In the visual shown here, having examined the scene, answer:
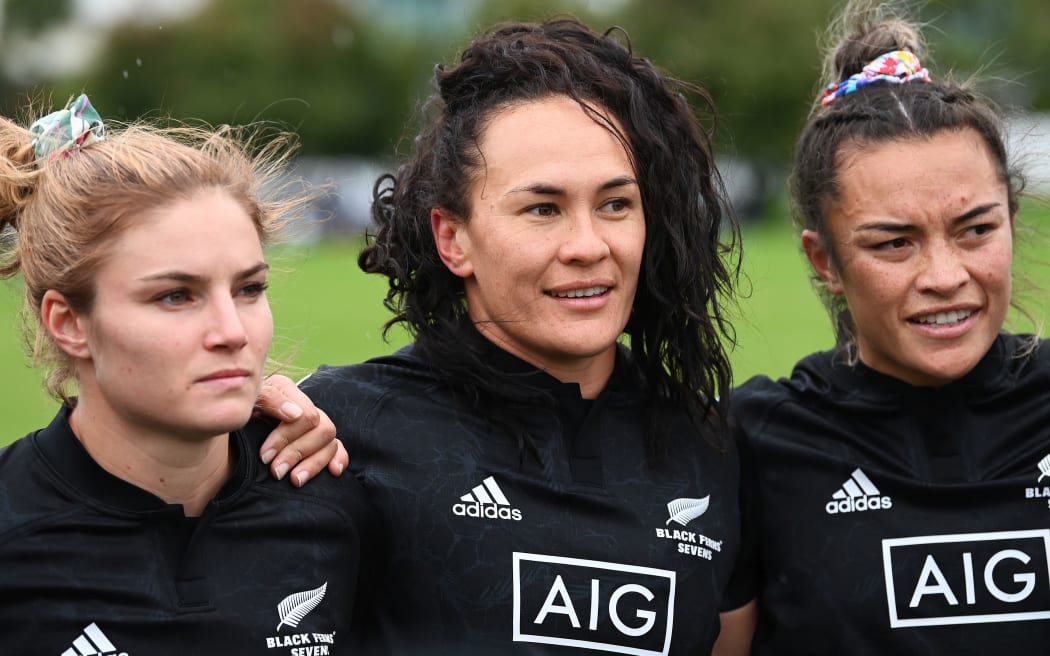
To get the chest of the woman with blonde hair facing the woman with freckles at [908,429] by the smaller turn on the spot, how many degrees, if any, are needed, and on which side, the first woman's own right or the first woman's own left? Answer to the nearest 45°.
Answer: approximately 45° to the first woman's own left

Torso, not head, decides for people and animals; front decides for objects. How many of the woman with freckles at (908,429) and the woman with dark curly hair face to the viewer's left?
0

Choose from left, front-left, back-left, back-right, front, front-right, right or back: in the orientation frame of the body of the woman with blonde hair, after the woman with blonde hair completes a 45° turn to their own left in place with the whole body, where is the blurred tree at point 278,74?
left

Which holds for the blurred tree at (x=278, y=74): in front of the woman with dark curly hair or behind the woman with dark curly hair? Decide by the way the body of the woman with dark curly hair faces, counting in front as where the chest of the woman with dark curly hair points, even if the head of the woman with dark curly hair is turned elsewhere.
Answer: behind

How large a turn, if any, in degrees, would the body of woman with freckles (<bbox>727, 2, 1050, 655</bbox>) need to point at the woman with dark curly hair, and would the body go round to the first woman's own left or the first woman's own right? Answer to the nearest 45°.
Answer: approximately 90° to the first woman's own right

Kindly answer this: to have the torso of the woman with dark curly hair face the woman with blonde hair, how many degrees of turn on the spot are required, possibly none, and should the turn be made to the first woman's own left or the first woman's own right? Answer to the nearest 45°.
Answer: approximately 90° to the first woman's own right

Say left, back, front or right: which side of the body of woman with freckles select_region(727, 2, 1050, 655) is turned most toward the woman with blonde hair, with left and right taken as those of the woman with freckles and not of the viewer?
right

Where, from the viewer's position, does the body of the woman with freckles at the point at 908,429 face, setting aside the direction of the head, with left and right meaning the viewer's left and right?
facing the viewer and to the right of the viewer

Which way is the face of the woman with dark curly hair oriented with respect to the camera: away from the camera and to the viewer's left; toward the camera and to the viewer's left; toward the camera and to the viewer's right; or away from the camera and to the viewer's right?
toward the camera and to the viewer's right

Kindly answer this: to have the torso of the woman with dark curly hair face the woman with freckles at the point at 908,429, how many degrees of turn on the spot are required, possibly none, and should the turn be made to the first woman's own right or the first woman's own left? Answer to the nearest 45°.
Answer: approximately 45° to the first woman's own left

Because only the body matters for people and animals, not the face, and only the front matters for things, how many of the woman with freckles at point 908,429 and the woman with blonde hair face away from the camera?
0

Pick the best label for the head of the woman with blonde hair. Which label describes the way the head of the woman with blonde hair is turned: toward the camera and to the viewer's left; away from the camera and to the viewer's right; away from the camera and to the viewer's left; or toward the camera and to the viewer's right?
toward the camera and to the viewer's right
